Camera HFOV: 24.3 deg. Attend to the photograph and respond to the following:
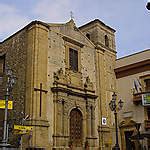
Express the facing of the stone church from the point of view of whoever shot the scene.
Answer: facing the viewer and to the right of the viewer

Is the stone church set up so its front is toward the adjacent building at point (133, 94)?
no

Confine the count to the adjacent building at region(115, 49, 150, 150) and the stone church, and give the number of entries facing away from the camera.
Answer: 0

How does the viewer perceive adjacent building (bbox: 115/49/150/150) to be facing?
facing the viewer and to the left of the viewer
